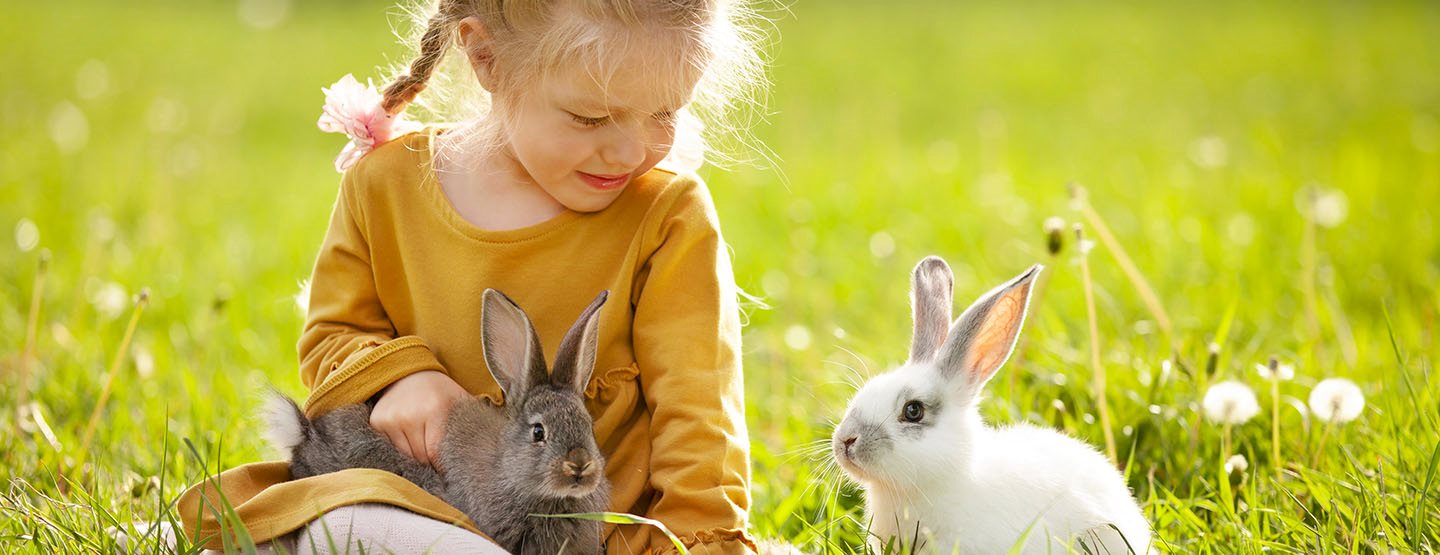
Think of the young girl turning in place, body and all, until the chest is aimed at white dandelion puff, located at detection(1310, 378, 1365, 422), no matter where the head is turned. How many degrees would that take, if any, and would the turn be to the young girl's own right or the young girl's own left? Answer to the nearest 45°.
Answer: approximately 90° to the young girl's own left

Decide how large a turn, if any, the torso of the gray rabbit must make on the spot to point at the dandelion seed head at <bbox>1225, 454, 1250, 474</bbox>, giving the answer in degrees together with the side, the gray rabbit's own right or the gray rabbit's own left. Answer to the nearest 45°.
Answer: approximately 45° to the gray rabbit's own left

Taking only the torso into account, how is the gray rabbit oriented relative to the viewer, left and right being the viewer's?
facing the viewer and to the right of the viewer

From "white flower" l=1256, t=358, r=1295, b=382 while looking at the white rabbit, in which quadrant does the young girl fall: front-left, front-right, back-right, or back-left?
front-right

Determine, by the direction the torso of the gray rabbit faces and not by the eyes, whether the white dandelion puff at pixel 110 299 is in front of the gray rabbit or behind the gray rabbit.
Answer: behind

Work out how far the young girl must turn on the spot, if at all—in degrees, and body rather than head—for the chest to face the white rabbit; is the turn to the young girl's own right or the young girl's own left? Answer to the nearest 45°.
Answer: approximately 45° to the young girl's own left

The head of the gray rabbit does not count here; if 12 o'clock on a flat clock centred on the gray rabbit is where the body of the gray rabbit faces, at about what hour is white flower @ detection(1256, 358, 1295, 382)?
The white flower is roughly at 11 o'clock from the gray rabbit.

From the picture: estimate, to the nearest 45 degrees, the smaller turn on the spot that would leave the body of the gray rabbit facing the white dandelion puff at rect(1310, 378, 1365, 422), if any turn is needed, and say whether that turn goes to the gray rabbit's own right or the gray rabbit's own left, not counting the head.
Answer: approximately 45° to the gray rabbit's own left

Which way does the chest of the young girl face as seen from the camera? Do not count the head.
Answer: toward the camera

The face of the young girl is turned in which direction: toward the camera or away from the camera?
toward the camera

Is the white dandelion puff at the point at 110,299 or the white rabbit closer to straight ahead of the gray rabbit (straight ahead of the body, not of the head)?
the white rabbit
